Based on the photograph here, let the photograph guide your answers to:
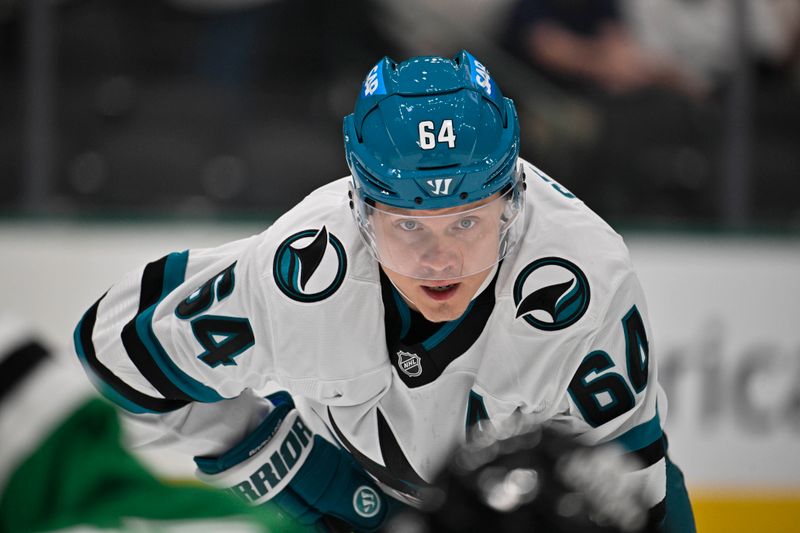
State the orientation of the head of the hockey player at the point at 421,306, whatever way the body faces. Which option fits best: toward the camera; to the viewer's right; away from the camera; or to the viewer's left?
toward the camera

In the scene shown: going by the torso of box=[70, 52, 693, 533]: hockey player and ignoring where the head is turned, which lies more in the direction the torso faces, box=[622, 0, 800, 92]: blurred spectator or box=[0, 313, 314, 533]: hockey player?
the hockey player

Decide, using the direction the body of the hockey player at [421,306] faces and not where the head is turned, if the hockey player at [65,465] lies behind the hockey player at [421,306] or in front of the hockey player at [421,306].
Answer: in front

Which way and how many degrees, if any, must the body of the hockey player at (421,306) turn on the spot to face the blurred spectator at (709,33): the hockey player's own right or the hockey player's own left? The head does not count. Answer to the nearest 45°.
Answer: approximately 135° to the hockey player's own left

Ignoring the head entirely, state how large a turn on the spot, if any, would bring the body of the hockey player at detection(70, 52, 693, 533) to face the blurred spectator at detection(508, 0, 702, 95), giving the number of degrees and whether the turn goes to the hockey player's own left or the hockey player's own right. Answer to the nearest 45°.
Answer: approximately 180°

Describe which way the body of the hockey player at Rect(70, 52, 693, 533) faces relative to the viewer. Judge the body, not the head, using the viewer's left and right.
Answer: facing the viewer
